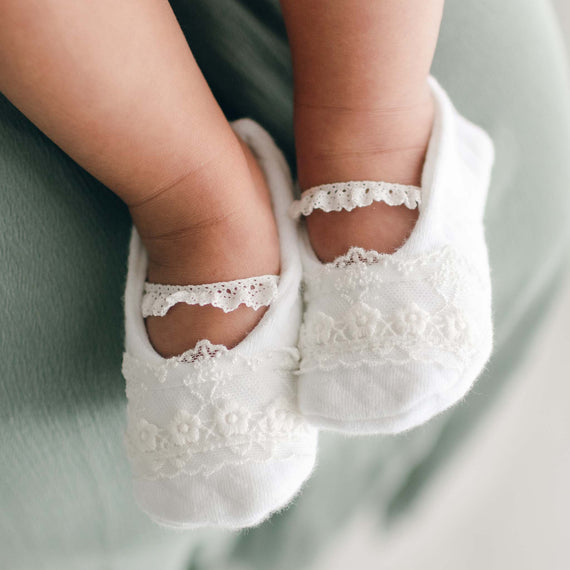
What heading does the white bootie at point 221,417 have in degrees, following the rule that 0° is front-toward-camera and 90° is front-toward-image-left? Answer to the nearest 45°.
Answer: approximately 0°
